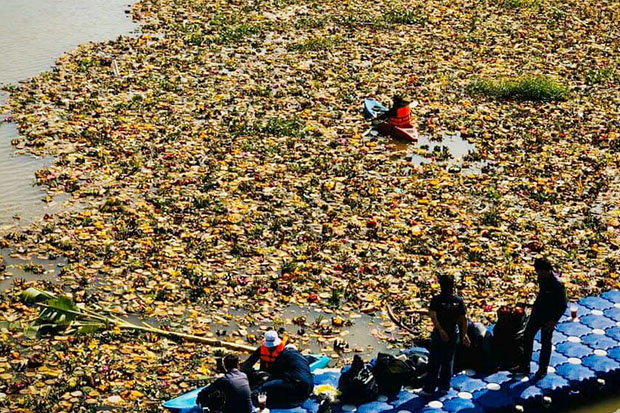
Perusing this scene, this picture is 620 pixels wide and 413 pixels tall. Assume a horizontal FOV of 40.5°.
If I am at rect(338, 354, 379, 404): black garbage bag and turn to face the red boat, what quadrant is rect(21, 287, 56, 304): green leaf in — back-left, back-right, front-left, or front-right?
front-left

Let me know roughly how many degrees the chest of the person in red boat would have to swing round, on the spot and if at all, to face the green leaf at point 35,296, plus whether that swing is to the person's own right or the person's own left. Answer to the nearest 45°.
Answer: approximately 90° to the person's own left

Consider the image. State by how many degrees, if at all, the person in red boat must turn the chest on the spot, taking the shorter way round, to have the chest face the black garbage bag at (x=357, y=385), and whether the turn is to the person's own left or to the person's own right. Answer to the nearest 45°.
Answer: approximately 135° to the person's own left

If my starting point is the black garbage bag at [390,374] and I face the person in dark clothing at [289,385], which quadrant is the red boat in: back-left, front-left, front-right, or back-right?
back-right

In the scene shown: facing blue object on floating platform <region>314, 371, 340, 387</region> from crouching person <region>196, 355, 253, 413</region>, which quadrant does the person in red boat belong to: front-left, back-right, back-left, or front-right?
front-left

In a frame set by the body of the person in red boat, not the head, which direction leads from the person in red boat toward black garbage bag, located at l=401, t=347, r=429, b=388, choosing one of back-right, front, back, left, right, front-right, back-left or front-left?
back-left

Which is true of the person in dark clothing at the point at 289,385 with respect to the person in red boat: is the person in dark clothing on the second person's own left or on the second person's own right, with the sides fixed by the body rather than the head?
on the second person's own left

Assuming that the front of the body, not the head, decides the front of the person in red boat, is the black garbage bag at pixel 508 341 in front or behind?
behind

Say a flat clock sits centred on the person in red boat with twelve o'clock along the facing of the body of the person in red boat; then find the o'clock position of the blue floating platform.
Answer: The blue floating platform is roughly at 7 o'clock from the person in red boat.

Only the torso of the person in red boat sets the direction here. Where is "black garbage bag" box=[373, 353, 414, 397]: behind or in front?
behind

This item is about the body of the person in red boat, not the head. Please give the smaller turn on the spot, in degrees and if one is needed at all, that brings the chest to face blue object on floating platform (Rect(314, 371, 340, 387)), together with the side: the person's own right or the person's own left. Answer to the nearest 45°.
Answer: approximately 135° to the person's own left

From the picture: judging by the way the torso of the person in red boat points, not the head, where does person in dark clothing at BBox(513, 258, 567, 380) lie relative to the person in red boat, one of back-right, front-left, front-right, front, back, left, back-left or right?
back-left

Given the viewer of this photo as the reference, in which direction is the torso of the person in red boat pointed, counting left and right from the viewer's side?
facing away from the viewer and to the left of the viewer
